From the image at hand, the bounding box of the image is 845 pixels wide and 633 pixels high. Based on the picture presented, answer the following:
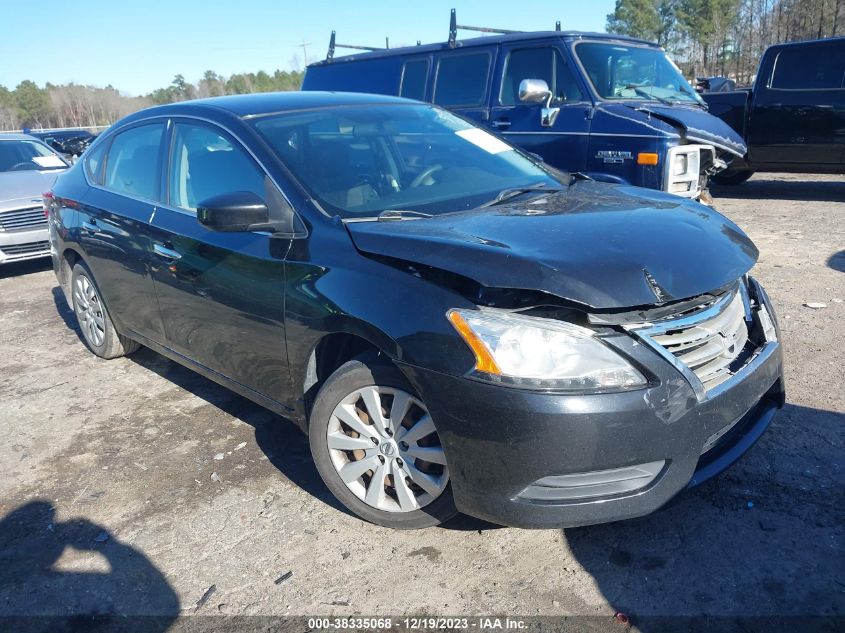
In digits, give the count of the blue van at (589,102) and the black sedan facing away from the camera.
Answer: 0

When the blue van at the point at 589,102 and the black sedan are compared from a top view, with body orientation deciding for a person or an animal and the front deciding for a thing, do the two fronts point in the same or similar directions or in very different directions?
same or similar directions

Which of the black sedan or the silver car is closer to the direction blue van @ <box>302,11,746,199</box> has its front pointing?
the black sedan

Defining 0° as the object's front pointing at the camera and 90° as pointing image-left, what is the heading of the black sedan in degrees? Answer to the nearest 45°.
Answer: approximately 315°

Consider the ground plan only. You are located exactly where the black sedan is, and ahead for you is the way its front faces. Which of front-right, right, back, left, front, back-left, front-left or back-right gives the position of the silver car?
back

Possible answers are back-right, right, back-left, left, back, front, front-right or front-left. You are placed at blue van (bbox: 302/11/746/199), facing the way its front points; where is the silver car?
back-right

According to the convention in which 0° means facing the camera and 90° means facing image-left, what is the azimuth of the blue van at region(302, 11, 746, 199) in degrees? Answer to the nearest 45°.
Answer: approximately 315°
